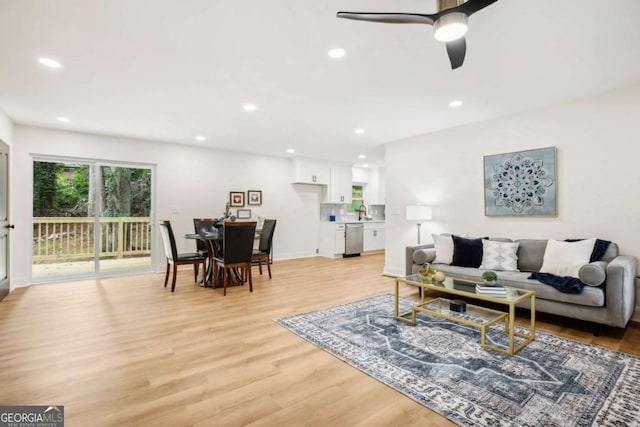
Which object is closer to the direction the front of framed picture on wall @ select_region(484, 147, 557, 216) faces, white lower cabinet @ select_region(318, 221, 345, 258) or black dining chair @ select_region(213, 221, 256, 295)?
the black dining chair

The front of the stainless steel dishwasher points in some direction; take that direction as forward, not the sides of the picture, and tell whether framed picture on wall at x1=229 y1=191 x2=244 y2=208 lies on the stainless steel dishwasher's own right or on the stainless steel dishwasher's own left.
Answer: on the stainless steel dishwasher's own right

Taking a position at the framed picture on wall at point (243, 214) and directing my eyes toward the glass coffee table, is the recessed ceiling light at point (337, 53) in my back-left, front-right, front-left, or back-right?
front-right

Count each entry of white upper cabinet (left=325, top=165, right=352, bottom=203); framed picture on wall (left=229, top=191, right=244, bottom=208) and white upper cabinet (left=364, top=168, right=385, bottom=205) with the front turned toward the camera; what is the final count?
3

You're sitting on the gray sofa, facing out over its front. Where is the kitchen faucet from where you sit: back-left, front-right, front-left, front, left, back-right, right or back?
right

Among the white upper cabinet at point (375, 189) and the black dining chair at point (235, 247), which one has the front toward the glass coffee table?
the white upper cabinet

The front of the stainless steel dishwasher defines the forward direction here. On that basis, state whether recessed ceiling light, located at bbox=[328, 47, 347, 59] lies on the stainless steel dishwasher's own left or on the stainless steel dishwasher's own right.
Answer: on the stainless steel dishwasher's own right

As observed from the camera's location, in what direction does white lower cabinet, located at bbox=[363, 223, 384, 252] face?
facing the viewer and to the right of the viewer

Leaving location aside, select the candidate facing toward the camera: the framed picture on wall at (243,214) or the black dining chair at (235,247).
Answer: the framed picture on wall

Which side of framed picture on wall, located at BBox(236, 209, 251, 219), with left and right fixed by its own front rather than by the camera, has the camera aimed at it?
front

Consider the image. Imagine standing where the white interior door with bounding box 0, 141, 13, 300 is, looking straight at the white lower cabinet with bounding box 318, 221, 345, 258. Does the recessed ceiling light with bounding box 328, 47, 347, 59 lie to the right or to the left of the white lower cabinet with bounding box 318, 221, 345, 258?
right

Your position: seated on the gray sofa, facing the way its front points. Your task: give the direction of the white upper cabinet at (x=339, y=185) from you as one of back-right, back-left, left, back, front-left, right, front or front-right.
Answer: right

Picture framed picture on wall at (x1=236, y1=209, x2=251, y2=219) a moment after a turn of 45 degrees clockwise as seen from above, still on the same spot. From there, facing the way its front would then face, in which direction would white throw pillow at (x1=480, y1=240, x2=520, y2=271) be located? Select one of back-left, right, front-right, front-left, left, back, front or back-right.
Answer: left

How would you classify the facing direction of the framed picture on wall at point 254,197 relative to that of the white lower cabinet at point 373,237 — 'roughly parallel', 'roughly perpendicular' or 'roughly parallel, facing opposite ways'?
roughly parallel

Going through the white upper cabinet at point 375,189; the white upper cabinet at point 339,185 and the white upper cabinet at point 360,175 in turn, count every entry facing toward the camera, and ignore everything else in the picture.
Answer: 3

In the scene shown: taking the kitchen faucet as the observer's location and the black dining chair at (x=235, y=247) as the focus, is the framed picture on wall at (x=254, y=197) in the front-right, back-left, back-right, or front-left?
front-right

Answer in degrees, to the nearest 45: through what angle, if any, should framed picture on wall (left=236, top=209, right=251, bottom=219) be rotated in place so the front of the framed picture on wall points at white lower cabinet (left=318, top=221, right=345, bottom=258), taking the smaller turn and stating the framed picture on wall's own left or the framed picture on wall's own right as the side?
approximately 90° to the framed picture on wall's own left

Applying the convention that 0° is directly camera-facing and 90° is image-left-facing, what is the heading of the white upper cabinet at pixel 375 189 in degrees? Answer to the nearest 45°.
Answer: approximately 0°

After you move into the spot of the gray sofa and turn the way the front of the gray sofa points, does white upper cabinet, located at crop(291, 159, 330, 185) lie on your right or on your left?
on your right

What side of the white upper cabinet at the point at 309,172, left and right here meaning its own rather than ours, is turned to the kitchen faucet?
left

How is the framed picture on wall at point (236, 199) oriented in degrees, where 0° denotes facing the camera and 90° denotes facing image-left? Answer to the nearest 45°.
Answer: approximately 0°

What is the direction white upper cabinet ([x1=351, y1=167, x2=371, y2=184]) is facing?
toward the camera
